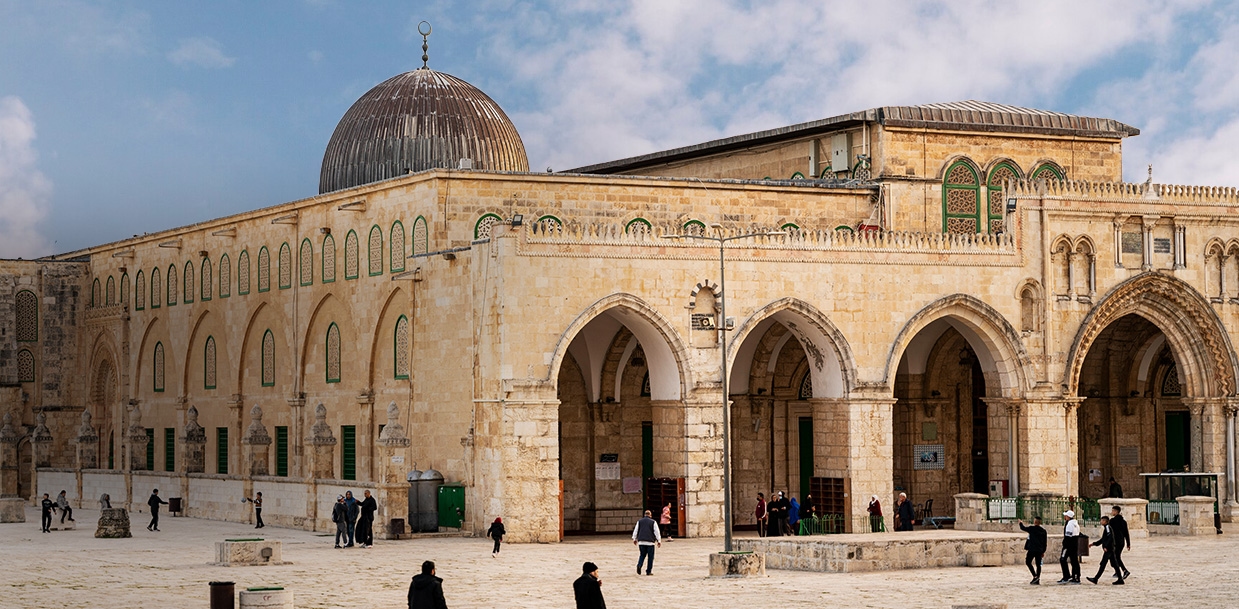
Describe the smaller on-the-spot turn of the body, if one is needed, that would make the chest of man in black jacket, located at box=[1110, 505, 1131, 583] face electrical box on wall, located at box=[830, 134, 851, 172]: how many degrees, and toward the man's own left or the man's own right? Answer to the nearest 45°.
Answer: approximately 90° to the man's own right

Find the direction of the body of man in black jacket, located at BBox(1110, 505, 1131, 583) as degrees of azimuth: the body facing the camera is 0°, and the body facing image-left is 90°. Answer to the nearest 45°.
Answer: approximately 90°

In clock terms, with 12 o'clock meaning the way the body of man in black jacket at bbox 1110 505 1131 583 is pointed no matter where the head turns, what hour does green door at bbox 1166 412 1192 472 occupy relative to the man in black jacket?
The green door is roughly at 3 o'clock from the man in black jacket.

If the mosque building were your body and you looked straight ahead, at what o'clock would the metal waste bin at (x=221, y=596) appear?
The metal waste bin is roughly at 2 o'clock from the mosque building.

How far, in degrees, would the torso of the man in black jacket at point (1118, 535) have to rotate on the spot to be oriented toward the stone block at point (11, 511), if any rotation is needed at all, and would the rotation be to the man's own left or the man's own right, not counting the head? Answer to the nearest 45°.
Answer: approximately 45° to the man's own right

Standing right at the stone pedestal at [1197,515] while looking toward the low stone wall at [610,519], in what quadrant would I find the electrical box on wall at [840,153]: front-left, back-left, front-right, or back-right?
front-right

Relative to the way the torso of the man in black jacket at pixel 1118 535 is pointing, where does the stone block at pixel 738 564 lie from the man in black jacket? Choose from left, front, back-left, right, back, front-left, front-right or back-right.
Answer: front

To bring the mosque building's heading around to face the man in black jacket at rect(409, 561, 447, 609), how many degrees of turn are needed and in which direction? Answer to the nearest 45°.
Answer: approximately 45° to its right

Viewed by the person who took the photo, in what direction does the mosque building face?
facing the viewer and to the right of the viewer
